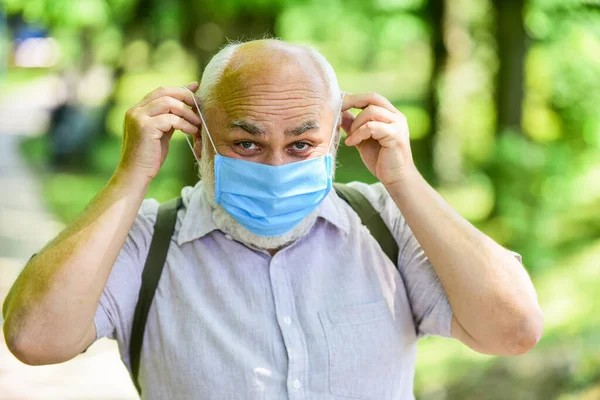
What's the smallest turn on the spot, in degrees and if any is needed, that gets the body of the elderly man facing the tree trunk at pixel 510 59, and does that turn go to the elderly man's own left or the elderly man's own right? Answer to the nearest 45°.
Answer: approximately 180°

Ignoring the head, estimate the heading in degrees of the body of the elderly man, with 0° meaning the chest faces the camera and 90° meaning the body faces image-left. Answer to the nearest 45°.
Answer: approximately 0°

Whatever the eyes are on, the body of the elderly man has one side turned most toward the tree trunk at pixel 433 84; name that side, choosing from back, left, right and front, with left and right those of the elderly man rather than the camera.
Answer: back
